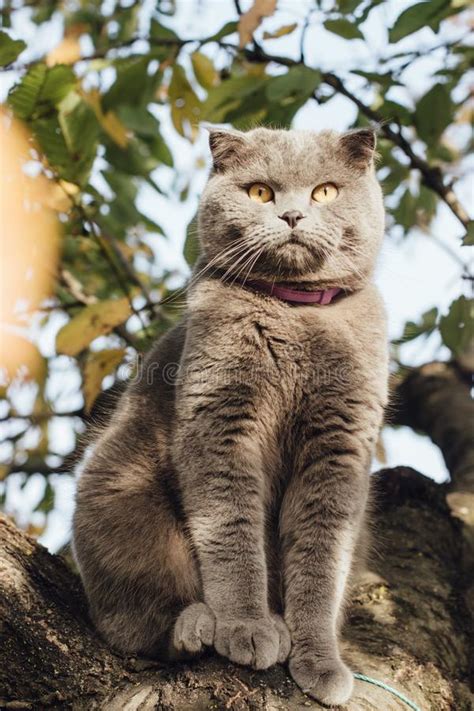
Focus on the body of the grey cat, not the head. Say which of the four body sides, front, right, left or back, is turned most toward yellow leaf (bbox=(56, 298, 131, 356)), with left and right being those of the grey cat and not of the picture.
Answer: back

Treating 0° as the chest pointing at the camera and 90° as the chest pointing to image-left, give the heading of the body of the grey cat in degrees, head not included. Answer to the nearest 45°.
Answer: approximately 315°

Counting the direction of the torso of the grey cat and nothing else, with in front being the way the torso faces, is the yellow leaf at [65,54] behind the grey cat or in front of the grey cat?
behind

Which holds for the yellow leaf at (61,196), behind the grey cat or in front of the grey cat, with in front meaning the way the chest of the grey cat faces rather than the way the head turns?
behind

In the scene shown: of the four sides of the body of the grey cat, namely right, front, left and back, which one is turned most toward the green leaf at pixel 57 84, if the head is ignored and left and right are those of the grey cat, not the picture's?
back

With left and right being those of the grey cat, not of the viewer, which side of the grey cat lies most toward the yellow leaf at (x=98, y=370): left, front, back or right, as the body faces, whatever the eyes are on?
back

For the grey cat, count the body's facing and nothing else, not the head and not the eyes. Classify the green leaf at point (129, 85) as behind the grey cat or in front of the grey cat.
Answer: behind

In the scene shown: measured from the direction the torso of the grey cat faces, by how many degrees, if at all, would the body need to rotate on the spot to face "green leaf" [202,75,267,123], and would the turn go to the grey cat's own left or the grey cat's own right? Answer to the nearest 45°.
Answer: approximately 135° to the grey cat's own left
